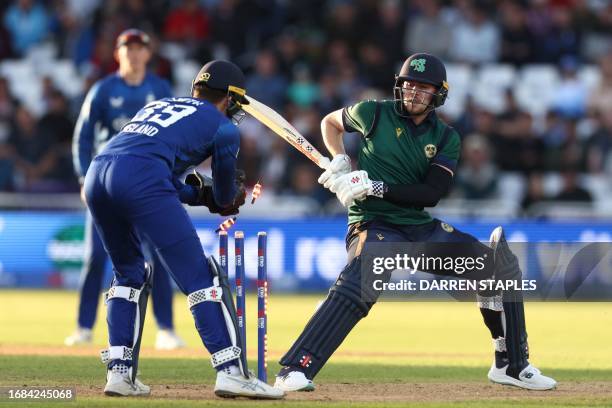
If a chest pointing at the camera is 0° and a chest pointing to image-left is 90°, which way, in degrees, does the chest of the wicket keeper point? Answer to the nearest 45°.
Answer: approximately 225°

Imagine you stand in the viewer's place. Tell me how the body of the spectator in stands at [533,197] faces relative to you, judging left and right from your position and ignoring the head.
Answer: facing the viewer

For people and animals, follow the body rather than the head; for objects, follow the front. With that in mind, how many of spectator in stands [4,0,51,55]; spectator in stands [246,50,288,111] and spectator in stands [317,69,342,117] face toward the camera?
3

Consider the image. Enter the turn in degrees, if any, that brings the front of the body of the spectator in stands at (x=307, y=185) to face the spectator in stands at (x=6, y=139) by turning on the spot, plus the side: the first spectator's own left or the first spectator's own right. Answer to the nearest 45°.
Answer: approximately 90° to the first spectator's own right

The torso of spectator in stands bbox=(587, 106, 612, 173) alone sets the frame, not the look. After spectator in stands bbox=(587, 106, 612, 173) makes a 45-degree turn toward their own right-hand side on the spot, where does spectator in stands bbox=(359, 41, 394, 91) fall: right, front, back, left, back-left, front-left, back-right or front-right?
front-right

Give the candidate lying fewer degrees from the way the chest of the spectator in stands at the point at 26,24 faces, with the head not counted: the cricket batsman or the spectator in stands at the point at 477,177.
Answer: the cricket batsman
